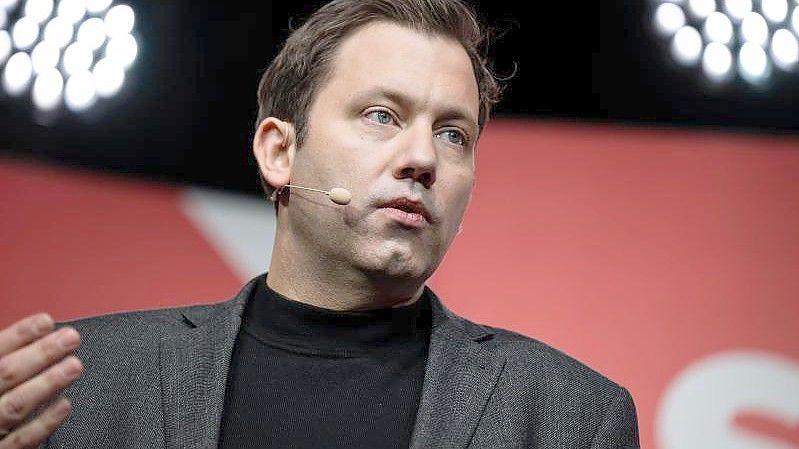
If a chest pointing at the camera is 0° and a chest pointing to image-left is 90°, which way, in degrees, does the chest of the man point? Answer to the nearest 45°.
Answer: approximately 0°

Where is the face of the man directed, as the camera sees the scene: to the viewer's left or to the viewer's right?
to the viewer's right
